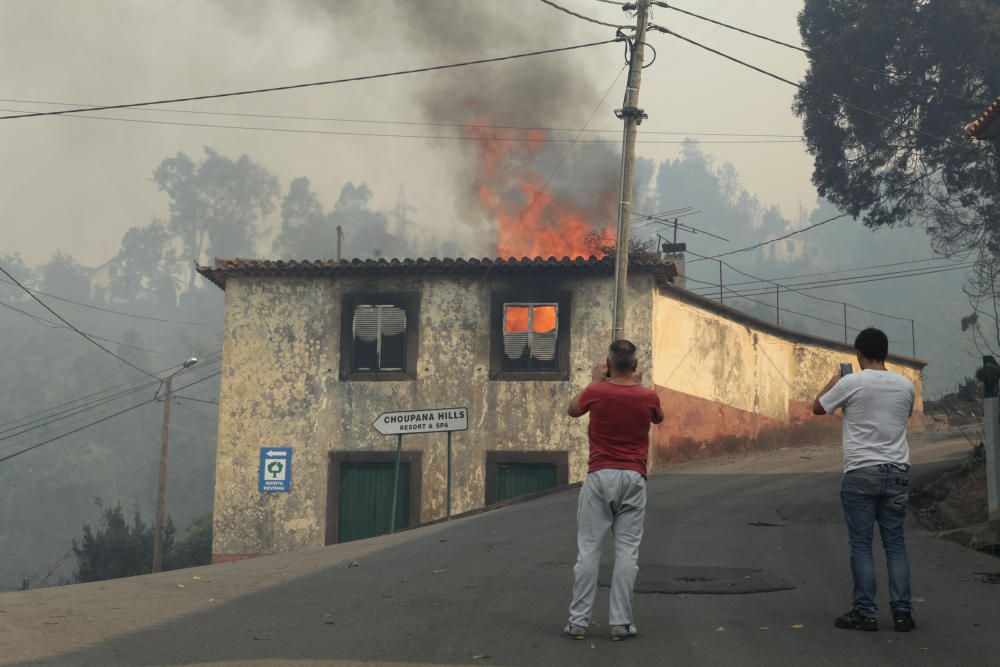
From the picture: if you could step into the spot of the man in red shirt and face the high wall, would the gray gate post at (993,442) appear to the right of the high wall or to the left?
right

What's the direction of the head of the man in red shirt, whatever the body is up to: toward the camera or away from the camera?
away from the camera

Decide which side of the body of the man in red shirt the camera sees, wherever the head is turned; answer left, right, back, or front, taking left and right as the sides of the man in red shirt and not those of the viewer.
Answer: back

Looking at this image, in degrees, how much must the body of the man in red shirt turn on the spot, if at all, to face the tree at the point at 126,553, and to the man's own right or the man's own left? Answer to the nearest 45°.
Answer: approximately 45° to the man's own left

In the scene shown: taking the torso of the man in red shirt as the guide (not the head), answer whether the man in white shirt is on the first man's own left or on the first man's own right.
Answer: on the first man's own right

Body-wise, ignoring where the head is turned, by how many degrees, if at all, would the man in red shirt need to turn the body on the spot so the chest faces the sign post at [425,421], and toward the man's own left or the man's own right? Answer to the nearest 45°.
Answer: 0° — they already face it

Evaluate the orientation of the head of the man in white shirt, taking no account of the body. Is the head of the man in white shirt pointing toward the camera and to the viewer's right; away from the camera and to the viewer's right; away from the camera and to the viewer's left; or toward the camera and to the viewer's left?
away from the camera and to the viewer's left

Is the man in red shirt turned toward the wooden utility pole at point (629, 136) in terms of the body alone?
yes

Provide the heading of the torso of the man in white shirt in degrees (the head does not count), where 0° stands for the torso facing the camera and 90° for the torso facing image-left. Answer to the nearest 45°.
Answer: approximately 135°

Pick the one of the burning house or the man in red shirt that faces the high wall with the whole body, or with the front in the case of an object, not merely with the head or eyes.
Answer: the man in red shirt
